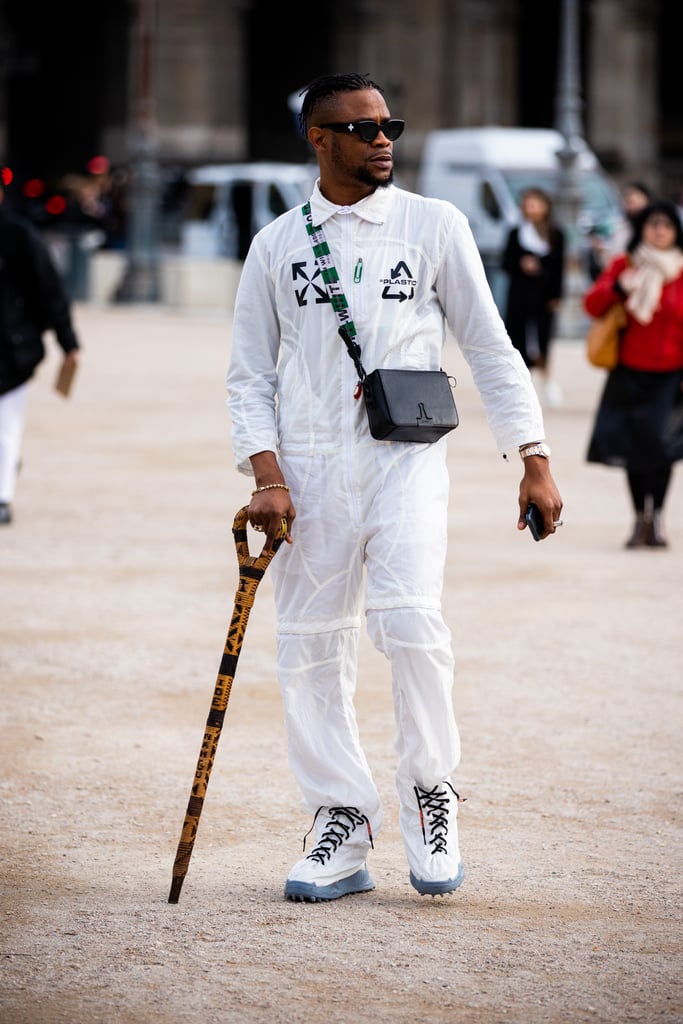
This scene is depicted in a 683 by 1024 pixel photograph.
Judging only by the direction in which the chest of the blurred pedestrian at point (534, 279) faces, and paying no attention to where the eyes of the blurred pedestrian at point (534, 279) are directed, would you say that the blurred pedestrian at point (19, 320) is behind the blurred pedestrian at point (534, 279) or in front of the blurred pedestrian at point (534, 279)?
in front

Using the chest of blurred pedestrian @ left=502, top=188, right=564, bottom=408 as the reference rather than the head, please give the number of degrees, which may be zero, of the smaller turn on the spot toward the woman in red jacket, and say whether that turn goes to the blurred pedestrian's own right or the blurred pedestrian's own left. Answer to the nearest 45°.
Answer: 0° — they already face them

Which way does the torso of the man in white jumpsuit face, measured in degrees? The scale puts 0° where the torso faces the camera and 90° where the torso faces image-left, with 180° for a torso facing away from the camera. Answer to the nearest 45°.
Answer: approximately 0°

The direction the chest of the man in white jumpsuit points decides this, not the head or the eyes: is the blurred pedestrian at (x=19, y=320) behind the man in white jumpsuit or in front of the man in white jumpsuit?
behind

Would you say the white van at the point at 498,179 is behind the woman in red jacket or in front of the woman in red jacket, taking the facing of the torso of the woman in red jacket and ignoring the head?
behind

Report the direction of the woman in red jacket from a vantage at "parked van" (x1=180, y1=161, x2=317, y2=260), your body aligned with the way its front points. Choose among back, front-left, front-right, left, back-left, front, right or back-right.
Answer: right

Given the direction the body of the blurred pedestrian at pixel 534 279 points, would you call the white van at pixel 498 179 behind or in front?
behind

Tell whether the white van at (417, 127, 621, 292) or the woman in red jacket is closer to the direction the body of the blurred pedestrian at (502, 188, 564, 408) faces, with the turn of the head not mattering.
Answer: the woman in red jacket

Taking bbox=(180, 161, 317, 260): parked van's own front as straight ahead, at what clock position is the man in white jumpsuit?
The man in white jumpsuit is roughly at 3 o'clock from the parked van.

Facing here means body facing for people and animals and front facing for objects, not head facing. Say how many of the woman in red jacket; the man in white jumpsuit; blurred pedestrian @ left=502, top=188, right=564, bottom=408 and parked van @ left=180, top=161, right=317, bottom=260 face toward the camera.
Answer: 3
